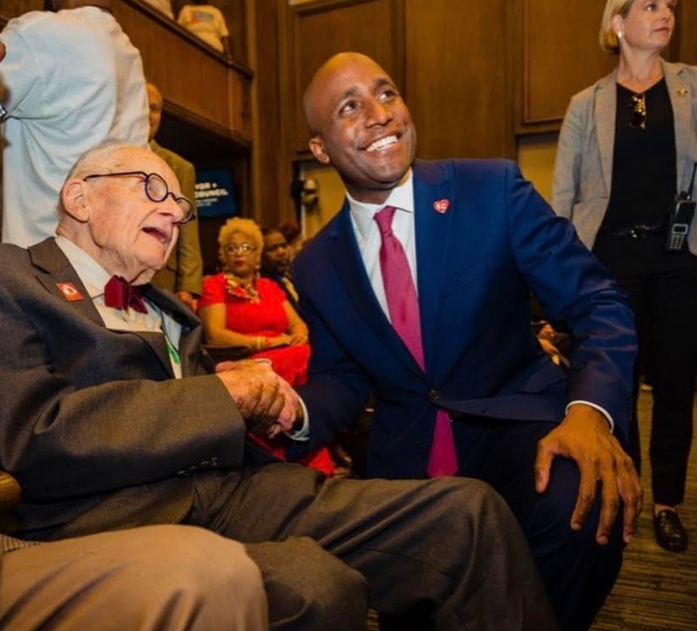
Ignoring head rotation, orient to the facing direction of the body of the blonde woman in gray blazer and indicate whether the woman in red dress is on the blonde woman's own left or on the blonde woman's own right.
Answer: on the blonde woman's own right

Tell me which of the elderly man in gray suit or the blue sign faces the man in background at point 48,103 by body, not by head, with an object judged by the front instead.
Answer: the blue sign

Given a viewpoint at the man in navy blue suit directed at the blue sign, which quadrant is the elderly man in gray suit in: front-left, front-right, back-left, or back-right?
back-left

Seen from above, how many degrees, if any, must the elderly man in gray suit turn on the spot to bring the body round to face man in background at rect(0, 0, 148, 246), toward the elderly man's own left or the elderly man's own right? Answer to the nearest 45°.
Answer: approximately 180°

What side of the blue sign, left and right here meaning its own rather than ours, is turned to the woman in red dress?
front

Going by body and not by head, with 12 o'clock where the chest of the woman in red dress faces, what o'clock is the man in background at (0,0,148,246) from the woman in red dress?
The man in background is roughly at 2 o'clock from the woman in red dress.

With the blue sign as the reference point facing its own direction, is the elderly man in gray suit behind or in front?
in front

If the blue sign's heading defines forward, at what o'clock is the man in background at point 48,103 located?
The man in background is roughly at 12 o'clock from the blue sign.

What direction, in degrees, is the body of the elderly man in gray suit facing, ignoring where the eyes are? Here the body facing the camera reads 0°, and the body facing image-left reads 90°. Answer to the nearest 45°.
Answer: approximately 315°

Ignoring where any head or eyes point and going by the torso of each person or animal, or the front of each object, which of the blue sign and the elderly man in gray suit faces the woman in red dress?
the blue sign

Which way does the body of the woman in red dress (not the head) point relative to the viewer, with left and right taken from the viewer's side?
facing the viewer and to the right of the viewer
